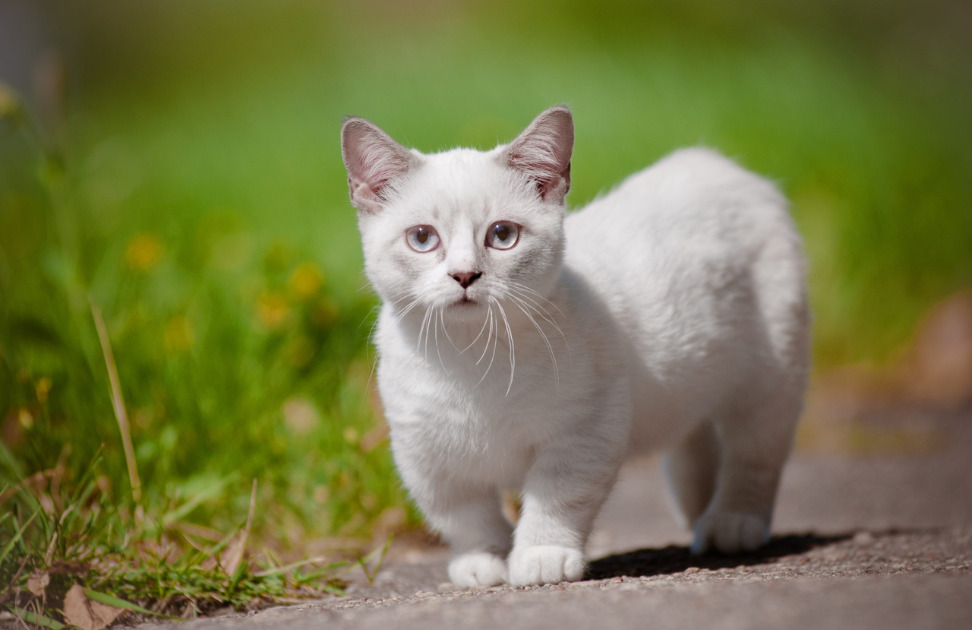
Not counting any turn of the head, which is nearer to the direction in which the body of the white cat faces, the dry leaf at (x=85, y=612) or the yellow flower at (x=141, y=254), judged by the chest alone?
the dry leaf

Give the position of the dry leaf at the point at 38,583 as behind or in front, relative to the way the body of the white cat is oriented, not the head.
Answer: in front

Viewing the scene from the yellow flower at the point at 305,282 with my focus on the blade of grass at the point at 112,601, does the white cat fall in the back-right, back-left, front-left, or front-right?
front-left

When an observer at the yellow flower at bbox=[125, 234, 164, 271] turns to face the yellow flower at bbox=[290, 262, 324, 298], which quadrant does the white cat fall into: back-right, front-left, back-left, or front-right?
front-right

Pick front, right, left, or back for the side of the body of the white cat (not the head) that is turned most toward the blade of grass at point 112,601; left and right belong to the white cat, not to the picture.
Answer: front

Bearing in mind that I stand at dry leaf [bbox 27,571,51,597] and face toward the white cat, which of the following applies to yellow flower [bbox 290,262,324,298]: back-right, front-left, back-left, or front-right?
front-left

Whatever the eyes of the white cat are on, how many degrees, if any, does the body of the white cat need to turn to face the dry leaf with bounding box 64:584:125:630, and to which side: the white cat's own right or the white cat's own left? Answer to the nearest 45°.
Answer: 0° — it already faces it

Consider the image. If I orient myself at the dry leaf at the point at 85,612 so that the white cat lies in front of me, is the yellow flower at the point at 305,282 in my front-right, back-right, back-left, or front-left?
front-left

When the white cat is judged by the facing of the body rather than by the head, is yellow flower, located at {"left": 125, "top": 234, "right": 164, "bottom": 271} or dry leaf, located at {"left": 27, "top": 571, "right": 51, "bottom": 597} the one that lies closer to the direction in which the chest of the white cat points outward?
the dry leaf

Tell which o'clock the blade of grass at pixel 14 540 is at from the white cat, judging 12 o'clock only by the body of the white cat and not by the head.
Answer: The blade of grass is roughly at 1 o'clock from the white cat.

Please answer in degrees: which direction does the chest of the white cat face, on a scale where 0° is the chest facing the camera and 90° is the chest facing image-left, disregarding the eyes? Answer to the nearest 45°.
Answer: approximately 45°

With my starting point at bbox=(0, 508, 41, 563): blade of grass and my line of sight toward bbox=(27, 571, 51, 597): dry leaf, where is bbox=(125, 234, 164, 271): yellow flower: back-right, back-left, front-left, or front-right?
back-left

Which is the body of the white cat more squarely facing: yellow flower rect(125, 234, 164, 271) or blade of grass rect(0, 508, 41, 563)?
the blade of grass
